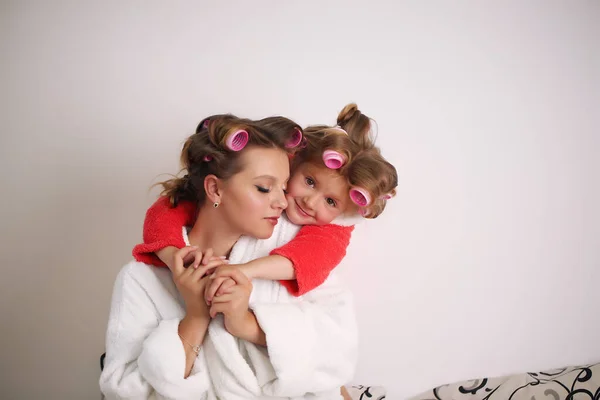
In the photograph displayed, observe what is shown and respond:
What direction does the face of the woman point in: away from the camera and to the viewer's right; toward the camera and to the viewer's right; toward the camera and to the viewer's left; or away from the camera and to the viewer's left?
toward the camera and to the viewer's right

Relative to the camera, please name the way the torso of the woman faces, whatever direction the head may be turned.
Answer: toward the camera
